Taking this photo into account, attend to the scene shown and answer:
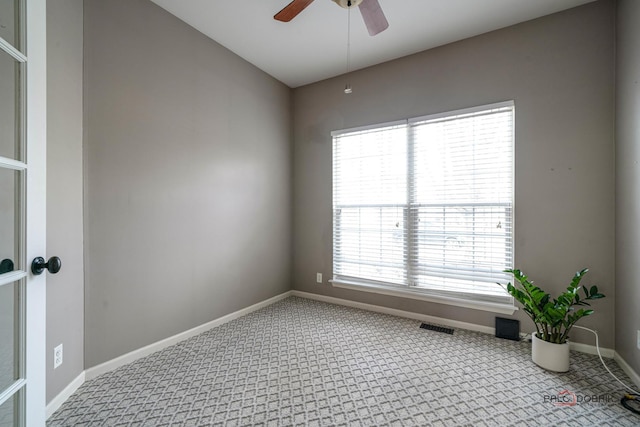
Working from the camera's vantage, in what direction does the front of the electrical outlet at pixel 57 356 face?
facing the viewer and to the right of the viewer

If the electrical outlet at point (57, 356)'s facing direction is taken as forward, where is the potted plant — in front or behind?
in front

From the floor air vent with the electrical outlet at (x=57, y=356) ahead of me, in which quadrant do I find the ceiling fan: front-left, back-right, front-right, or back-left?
front-left

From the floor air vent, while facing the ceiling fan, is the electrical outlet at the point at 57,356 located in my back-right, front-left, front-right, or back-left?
front-right

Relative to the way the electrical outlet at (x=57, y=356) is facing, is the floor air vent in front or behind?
in front

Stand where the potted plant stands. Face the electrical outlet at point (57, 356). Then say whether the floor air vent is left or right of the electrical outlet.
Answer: right
